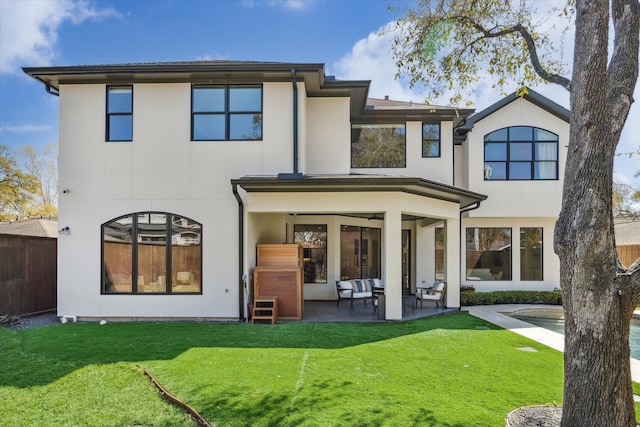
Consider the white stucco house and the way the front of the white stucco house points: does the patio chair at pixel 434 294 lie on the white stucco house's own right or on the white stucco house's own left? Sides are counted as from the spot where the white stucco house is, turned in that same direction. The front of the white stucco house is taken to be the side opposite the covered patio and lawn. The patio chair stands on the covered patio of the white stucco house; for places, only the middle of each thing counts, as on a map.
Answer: on the white stucco house's own right

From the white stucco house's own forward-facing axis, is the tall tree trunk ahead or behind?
behind

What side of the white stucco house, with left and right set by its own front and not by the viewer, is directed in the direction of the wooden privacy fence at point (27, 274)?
left

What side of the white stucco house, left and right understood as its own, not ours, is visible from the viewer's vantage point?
back

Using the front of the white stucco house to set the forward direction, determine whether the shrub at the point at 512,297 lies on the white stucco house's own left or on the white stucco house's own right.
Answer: on the white stucco house's own right
